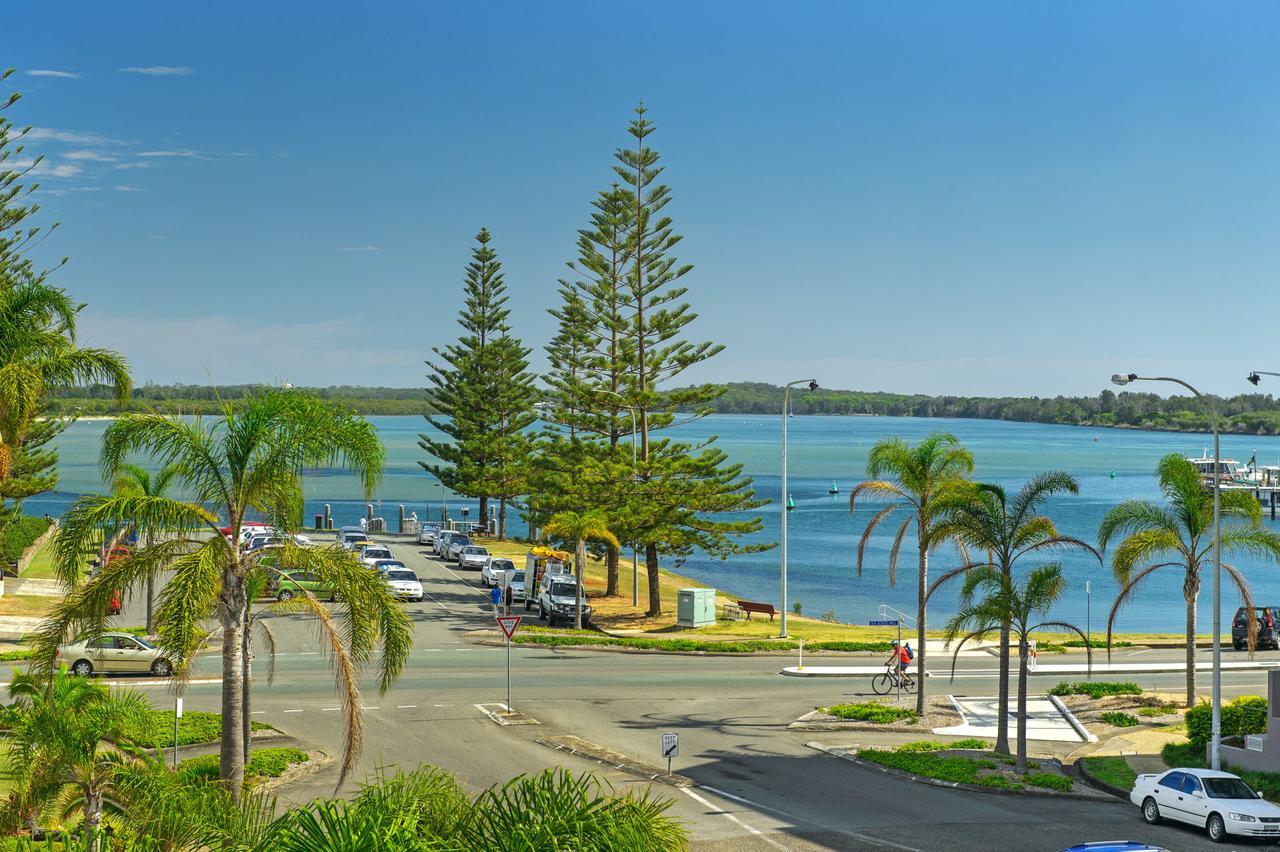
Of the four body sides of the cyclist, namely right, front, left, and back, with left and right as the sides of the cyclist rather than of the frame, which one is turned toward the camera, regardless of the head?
left

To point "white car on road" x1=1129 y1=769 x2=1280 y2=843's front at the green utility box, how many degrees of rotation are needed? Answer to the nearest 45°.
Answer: approximately 180°

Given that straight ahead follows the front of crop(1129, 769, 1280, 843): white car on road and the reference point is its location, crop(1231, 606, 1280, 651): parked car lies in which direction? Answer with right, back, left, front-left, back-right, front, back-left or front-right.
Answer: back-left

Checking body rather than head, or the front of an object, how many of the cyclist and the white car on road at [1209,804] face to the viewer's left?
1

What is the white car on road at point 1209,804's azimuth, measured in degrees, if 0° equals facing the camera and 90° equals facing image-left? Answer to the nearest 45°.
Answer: approximately 315°

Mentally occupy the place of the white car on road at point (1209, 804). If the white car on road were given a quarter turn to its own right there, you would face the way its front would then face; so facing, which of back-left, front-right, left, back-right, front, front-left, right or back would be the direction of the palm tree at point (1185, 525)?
back-right

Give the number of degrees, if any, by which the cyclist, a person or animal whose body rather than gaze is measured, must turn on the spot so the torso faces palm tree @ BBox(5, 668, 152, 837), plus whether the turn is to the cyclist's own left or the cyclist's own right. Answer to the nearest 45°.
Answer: approximately 90° to the cyclist's own left

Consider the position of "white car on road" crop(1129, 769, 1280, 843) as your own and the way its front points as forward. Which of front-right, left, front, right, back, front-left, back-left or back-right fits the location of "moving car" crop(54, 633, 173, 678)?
back-right
